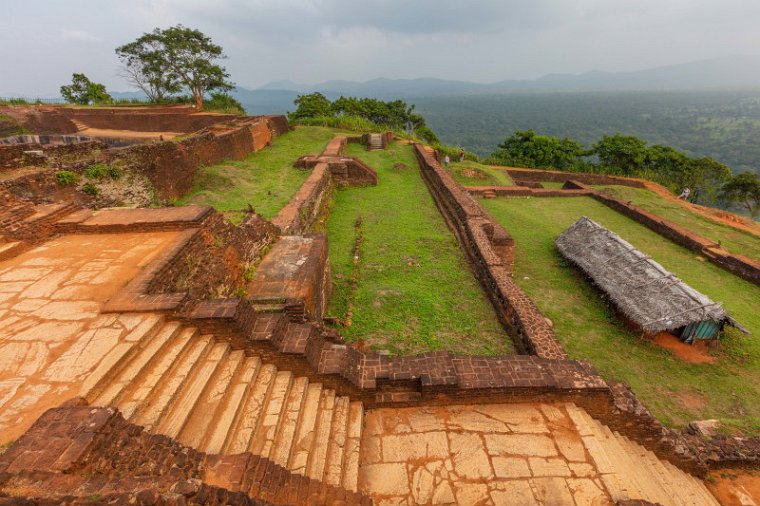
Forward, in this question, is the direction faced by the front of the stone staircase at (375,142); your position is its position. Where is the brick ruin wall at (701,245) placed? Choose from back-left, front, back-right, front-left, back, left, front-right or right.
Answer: front-left

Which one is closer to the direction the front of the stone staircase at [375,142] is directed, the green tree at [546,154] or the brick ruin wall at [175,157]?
the brick ruin wall

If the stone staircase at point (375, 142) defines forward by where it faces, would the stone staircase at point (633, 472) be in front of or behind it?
in front

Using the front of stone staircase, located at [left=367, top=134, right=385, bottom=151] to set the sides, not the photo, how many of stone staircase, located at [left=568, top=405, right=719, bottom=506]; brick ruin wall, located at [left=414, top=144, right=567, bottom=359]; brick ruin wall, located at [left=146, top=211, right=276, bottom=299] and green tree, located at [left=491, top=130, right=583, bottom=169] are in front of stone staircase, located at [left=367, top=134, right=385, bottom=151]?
3

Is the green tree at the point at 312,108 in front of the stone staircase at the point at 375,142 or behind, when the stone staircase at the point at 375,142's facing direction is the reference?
behind

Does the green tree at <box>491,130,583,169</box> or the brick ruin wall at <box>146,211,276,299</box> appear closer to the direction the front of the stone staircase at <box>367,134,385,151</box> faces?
the brick ruin wall

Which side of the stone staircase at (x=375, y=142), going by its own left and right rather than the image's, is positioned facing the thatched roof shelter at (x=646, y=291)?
front

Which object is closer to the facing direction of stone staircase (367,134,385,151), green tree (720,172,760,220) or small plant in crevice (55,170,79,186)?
the small plant in crevice

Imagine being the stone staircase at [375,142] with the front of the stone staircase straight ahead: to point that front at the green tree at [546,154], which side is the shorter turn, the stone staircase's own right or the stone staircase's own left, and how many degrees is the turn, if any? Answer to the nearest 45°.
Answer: approximately 135° to the stone staircase's own left

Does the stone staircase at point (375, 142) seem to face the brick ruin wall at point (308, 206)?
yes

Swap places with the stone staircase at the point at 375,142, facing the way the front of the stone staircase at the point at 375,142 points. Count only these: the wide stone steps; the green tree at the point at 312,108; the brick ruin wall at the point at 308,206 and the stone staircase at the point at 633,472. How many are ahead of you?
3

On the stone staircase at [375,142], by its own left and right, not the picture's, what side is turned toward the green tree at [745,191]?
left

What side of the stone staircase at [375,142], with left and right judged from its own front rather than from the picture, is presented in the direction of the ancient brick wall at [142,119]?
right

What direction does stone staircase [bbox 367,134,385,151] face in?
toward the camera

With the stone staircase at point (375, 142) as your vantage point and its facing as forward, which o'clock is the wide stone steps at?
The wide stone steps is roughly at 12 o'clock from the stone staircase.
